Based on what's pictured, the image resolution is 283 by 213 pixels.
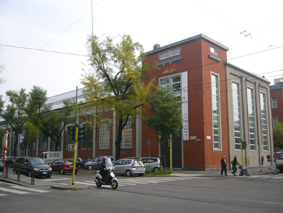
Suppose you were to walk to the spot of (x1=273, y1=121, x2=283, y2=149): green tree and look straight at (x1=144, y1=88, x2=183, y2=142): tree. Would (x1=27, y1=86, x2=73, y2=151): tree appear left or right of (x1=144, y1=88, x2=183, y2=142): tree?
right

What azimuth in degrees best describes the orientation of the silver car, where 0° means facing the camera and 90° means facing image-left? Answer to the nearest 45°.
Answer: approximately 135°

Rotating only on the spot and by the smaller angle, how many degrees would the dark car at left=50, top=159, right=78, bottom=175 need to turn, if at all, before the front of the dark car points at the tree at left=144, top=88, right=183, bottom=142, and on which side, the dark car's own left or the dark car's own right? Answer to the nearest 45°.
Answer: approximately 135° to the dark car's own right

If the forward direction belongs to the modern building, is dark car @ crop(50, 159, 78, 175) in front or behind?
in front

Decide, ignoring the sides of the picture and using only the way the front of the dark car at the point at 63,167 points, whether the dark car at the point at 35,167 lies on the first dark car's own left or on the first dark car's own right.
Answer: on the first dark car's own left

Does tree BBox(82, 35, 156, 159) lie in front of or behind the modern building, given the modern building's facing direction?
in front

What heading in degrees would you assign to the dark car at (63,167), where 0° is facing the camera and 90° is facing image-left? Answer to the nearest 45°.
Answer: approximately 135°

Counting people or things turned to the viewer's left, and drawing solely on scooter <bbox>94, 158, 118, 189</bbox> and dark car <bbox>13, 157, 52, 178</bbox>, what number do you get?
0
